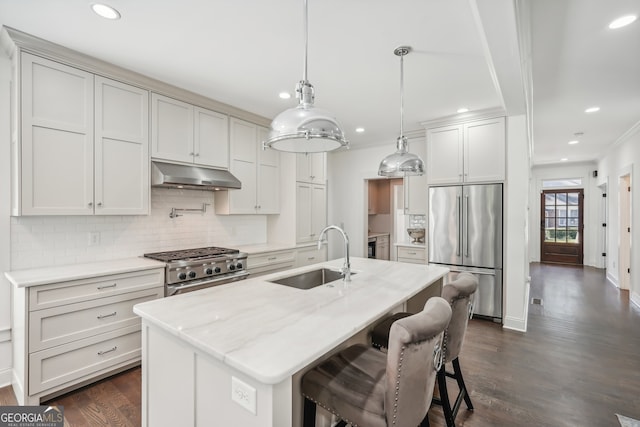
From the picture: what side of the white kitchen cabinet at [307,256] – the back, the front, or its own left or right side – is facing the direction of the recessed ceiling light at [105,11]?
right

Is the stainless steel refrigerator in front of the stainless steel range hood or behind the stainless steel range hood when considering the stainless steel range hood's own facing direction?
in front

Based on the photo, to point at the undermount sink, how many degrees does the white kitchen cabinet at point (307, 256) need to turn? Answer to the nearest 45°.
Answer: approximately 45° to its right

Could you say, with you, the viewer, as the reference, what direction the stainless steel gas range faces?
facing the viewer and to the right of the viewer

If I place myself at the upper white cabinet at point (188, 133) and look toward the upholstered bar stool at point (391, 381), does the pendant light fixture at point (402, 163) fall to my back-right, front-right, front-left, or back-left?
front-left

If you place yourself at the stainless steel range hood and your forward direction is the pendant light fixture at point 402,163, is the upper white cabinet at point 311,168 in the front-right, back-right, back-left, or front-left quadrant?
front-left

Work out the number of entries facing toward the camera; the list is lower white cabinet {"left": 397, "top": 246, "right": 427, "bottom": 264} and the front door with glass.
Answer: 2

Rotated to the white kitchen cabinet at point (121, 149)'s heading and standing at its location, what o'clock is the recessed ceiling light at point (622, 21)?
The recessed ceiling light is roughly at 12 o'clock from the white kitchen cabinet.

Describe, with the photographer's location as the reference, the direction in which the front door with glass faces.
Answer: facing the viewer

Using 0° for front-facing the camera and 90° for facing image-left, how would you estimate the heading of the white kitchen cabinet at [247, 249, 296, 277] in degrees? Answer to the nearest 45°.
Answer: approximately 315°

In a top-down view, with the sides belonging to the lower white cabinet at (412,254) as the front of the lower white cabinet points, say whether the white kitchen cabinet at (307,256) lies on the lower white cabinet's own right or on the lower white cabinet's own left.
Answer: on the lower white cabinet's own right

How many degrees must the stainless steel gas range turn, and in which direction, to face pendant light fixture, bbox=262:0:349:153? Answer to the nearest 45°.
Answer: approximately 45° to its right

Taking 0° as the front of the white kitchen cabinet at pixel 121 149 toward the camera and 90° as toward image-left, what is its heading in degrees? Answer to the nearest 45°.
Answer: approximately 315°

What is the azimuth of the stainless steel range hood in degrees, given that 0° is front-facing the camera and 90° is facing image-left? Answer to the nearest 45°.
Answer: approximately 315°

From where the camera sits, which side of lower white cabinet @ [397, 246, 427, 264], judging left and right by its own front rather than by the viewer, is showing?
front

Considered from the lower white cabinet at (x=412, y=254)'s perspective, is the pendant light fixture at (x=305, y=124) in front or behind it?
in front

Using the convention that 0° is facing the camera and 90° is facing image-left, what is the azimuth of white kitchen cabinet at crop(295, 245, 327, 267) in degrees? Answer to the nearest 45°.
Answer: approximately 315°
